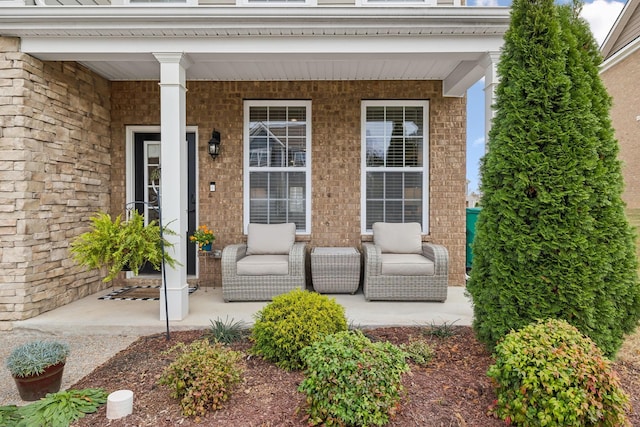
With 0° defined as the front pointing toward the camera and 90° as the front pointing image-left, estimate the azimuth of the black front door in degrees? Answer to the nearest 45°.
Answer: approximately 0°

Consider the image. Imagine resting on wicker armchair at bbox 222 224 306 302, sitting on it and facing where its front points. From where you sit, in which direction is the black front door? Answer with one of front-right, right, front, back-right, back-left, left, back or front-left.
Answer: back-right

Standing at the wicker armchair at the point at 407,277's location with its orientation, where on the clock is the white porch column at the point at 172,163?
The white porch column is roughly at 2 o'clock from the wicker armchair.

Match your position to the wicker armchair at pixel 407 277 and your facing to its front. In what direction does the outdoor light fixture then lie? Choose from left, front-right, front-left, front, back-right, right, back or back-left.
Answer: right

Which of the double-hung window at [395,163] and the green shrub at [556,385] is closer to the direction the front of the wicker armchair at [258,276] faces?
the green shrub

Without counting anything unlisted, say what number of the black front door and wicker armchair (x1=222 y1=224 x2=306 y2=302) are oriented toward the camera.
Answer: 2

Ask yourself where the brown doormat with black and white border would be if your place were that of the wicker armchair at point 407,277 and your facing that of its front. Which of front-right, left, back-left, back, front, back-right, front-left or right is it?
right

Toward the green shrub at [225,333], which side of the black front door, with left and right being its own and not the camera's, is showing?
front

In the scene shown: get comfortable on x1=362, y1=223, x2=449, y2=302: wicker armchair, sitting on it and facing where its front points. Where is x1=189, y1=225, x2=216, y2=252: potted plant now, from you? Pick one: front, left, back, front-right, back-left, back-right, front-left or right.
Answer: right

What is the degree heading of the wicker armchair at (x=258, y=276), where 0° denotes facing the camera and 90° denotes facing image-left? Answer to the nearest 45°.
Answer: approximately 0°

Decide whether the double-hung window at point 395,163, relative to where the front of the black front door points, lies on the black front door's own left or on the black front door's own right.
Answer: on the black front door's own left

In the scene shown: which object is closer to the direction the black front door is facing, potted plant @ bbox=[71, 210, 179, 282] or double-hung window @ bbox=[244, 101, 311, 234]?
the potted plant
